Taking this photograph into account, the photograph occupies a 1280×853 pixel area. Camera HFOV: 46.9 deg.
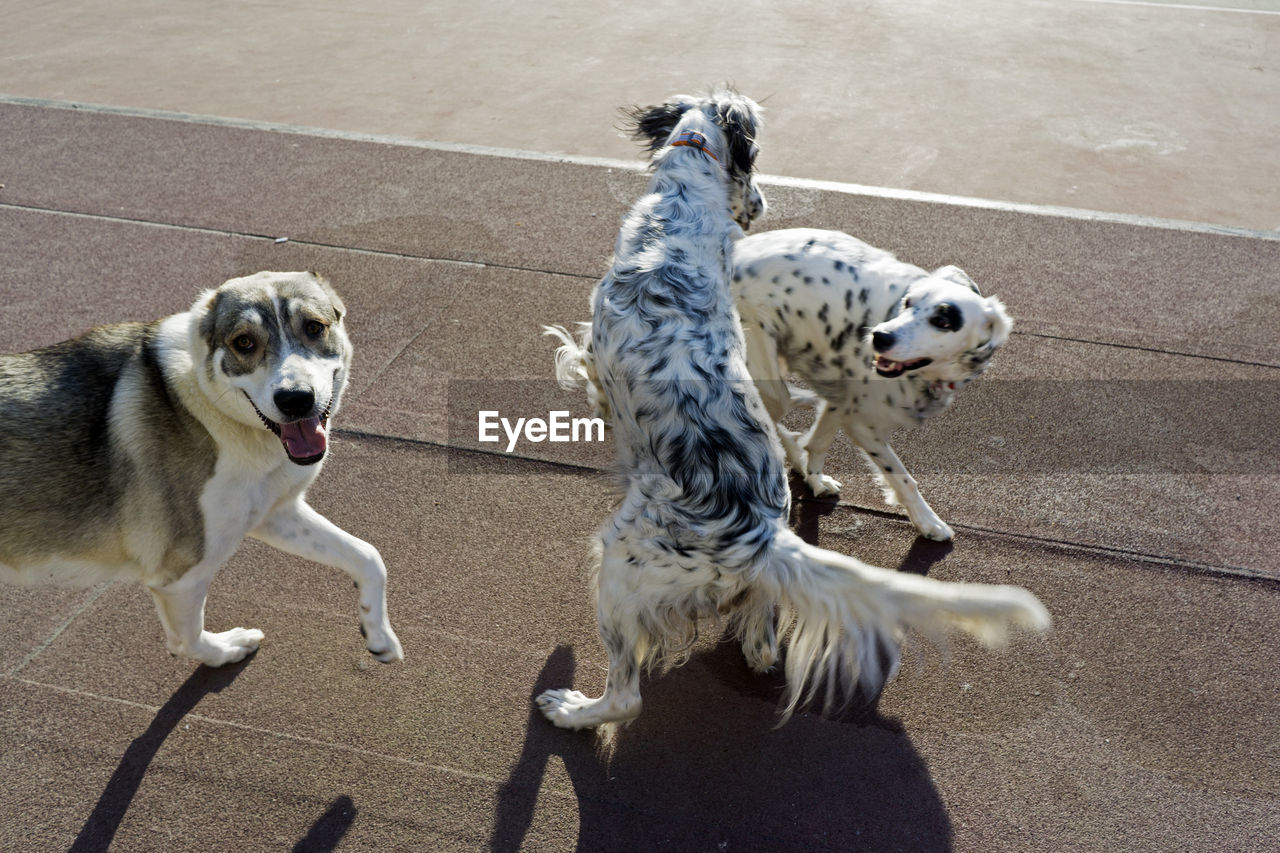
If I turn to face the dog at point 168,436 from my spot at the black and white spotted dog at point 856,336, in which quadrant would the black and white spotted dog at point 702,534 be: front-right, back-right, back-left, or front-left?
front-left

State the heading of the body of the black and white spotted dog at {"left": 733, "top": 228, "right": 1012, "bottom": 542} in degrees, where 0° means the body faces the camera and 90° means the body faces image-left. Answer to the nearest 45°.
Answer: approximately 315°

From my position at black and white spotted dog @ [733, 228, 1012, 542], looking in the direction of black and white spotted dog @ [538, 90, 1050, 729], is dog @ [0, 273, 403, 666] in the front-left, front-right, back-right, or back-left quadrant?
front-right

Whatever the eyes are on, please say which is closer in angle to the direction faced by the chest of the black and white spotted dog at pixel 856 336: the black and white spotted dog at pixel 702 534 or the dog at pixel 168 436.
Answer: the black and white spotted dog

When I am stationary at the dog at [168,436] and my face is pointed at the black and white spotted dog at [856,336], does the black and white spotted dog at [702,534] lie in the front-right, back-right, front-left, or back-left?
front-right

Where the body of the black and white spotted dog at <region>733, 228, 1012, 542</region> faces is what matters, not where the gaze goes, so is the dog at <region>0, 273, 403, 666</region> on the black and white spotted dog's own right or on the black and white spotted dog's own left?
on the black and white spotted dog's own right
